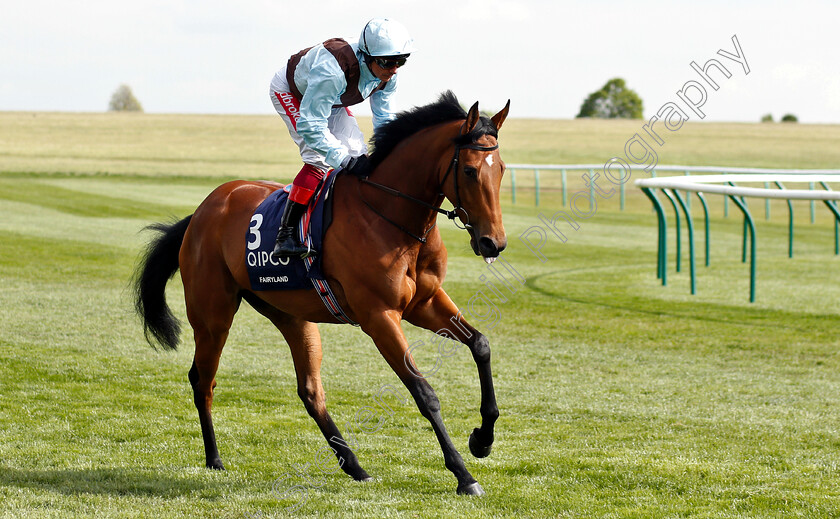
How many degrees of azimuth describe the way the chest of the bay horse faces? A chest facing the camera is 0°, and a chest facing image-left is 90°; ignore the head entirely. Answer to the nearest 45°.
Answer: approximately 315°

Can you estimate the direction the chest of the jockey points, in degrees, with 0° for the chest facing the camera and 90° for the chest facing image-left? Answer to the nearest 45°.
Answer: approximately 315°
